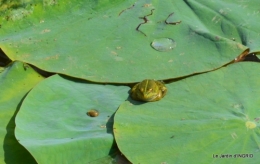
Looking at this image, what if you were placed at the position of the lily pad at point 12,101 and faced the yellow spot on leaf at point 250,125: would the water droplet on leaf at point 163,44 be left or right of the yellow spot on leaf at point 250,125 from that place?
left

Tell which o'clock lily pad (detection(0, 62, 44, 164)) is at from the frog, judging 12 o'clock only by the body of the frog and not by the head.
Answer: The lily pad is roughly at 3 o'clock from the frog.

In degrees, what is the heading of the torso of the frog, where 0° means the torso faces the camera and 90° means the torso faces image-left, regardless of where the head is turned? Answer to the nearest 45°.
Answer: approximately 0°
